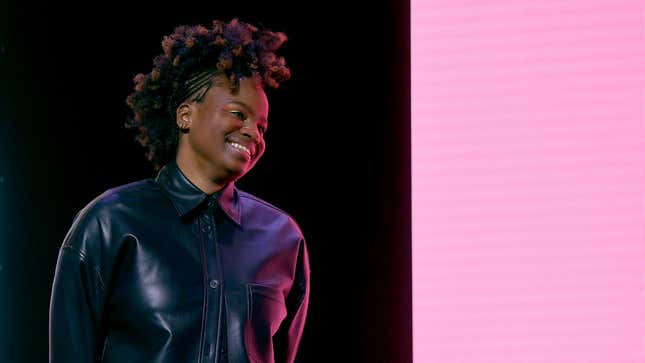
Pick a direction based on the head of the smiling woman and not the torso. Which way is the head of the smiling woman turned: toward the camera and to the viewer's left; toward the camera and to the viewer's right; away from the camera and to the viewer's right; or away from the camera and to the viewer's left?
toward the camera and to the viewer's right

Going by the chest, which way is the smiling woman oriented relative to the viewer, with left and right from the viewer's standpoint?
facing the viewer and to the right of the viewer
